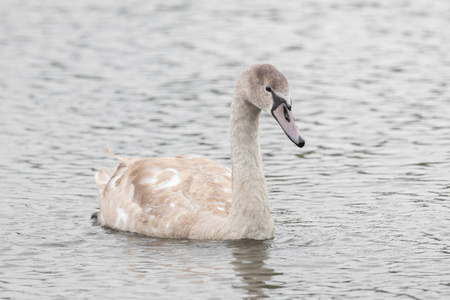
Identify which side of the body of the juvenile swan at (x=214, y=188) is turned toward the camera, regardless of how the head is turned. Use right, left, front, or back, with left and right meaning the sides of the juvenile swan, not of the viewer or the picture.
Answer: right
